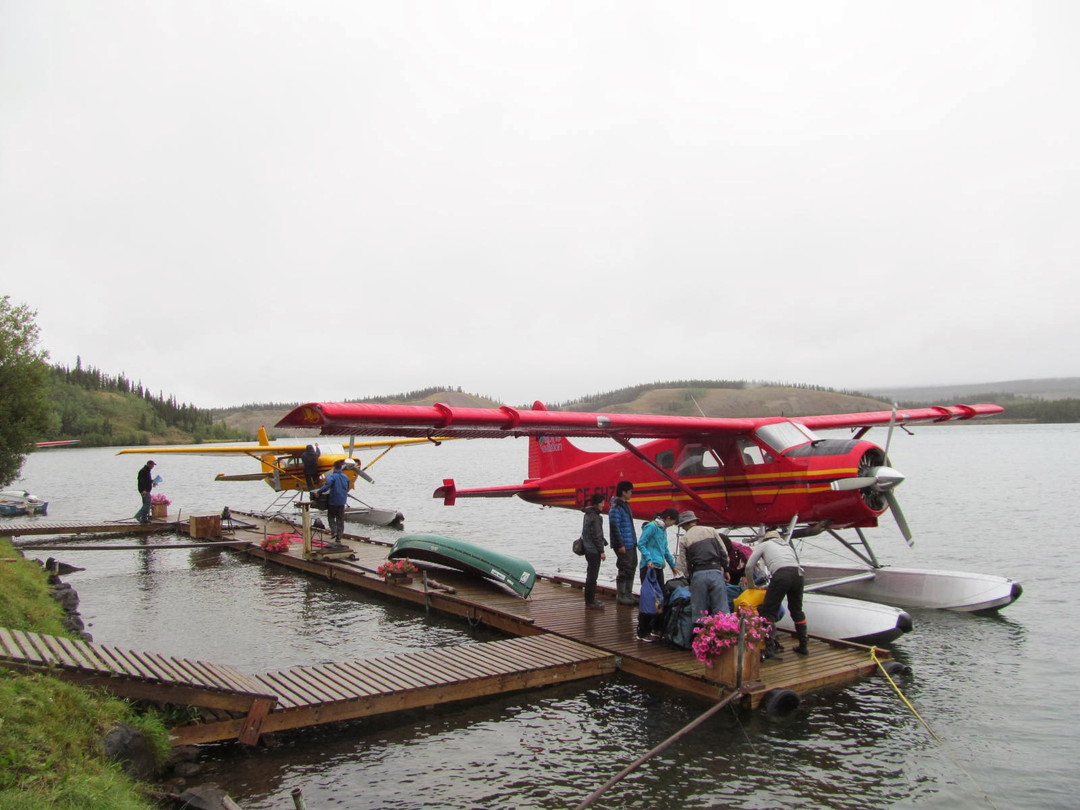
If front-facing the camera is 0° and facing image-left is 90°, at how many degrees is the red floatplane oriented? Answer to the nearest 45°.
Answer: approximately 315°

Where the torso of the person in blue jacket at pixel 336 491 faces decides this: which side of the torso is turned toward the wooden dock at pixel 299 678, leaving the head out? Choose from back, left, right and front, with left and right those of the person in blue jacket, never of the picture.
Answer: back

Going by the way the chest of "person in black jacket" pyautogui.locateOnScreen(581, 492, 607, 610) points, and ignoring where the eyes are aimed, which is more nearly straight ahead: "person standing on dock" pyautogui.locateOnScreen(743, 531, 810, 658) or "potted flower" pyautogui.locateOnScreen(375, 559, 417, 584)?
the person standing on dock

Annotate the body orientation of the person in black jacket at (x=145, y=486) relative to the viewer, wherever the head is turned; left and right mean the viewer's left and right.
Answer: facing to the right of the viewer

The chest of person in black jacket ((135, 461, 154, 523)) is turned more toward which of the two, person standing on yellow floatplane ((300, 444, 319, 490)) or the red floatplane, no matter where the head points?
the person standing on yellow floatplane

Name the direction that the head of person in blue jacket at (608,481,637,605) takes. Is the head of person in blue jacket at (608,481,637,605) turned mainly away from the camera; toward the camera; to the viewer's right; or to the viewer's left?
to the viewer's right

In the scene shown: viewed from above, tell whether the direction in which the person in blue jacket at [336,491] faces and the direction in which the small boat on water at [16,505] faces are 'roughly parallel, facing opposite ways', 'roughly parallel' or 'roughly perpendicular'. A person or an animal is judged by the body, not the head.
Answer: roughly perpendicular

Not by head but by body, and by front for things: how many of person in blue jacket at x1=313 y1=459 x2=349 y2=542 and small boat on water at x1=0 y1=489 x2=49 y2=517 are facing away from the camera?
1

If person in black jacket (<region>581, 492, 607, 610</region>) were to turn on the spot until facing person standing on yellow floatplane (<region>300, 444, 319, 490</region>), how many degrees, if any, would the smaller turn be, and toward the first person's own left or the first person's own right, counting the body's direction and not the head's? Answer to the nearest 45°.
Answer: approximately 135° to the first person's own left
